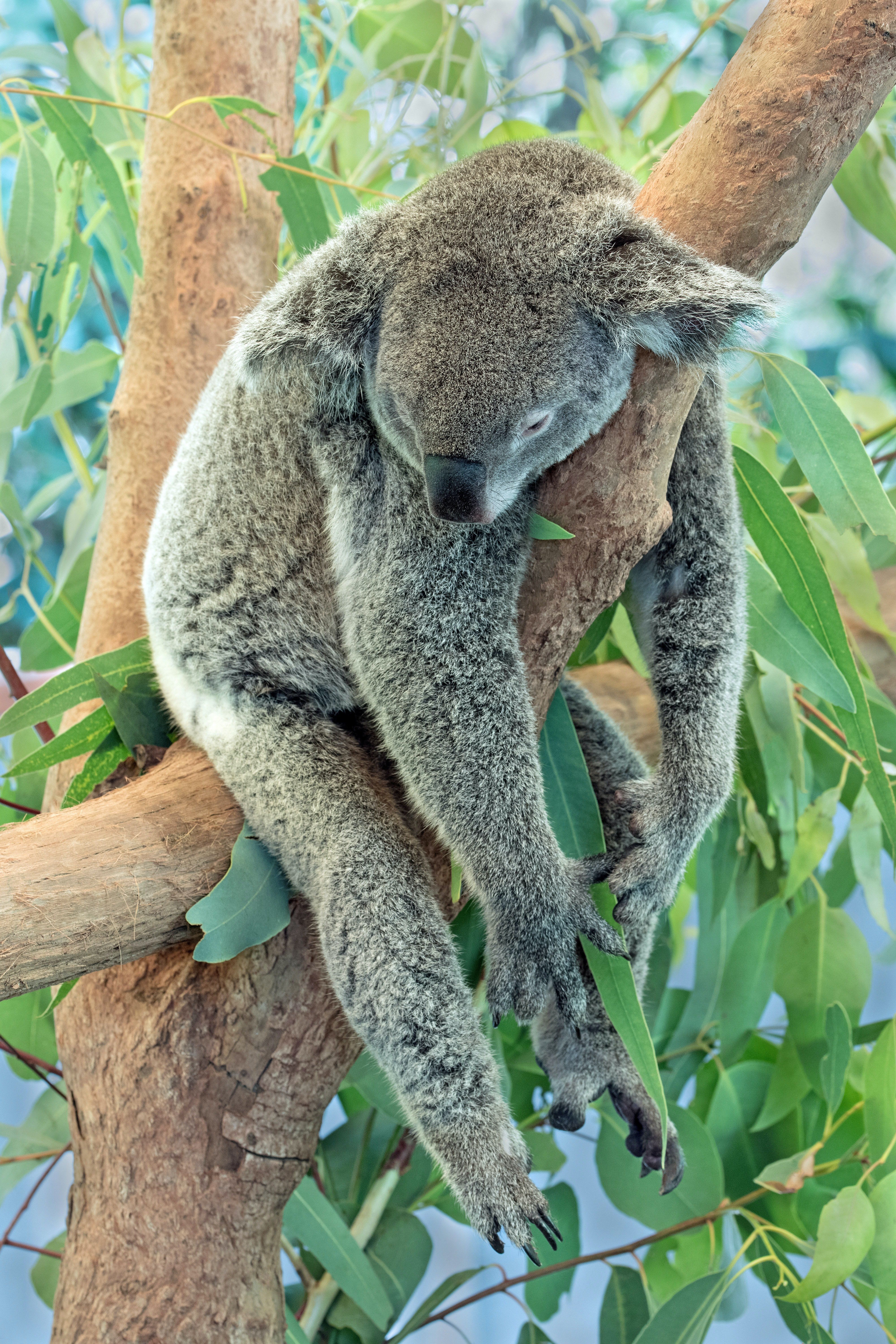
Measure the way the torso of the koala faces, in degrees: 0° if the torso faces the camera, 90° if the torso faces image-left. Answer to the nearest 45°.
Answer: approximately 315°

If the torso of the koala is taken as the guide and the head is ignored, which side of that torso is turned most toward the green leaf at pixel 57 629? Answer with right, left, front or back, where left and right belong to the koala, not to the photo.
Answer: back
